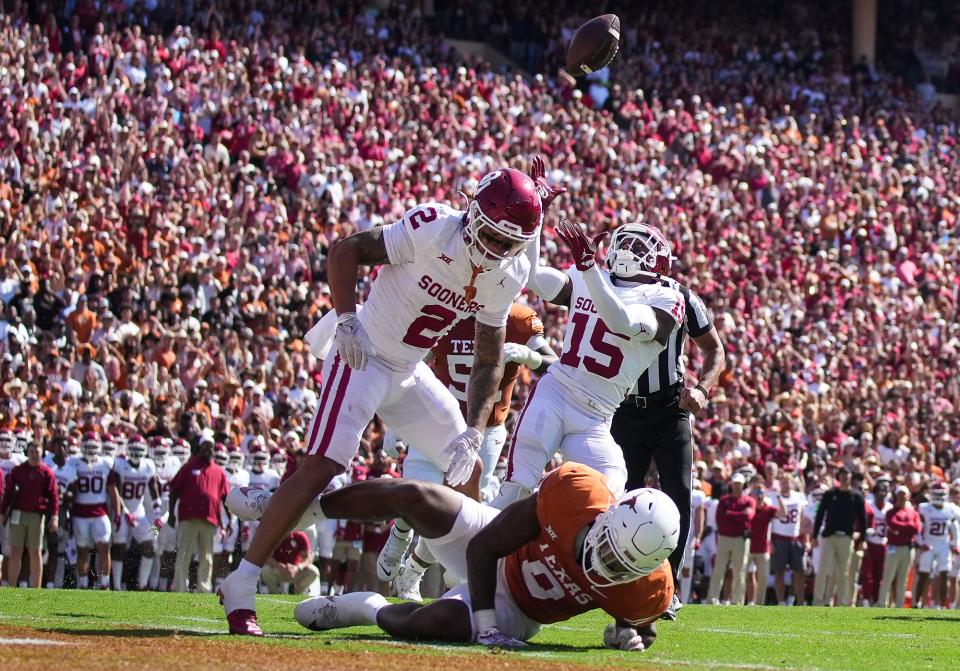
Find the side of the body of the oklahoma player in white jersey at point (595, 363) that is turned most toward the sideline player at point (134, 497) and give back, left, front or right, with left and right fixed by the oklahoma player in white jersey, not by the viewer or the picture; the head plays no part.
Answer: right

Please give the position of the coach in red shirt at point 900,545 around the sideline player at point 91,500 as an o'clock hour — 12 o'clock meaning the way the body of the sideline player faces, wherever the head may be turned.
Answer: The coach in red shirt is roughly at 9 o'clock from the sideline player.

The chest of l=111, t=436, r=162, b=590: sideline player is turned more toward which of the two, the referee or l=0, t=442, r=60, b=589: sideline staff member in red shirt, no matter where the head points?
the referee

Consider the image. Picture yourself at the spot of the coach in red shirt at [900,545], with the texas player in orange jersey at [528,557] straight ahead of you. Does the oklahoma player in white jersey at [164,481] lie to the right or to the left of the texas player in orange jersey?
right

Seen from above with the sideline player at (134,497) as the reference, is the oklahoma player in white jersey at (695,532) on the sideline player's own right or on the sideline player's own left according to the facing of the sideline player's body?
on the sideline player's own left

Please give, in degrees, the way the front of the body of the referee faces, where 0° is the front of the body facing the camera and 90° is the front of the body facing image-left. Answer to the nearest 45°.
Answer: approximately 45°
